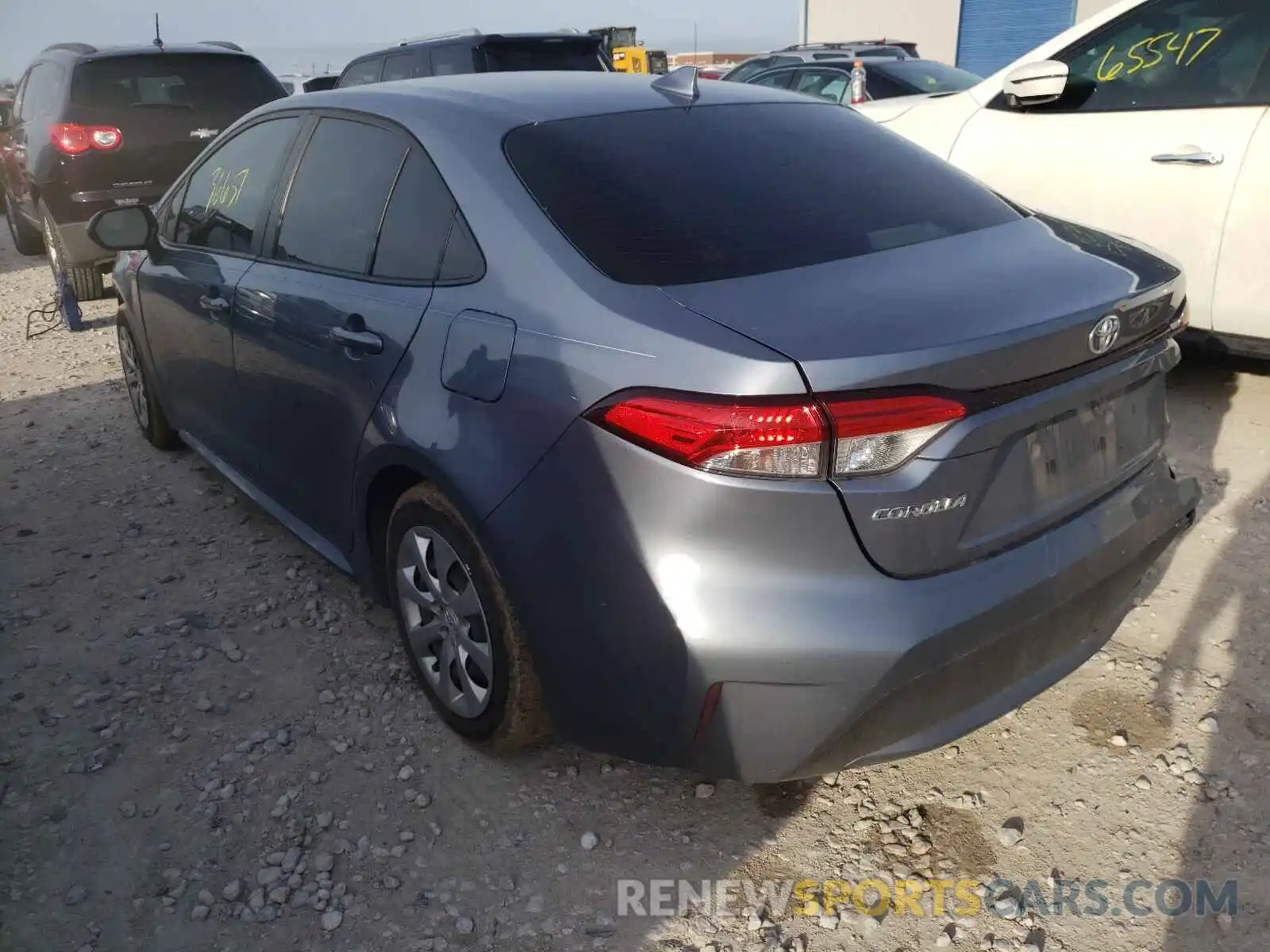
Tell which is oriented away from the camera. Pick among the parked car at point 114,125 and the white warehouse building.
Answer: the parked car

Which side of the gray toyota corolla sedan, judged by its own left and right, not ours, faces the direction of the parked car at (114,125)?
front

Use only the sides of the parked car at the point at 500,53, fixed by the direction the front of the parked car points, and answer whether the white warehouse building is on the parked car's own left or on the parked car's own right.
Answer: on the parked car's own right

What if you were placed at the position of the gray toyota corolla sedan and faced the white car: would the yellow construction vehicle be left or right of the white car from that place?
left

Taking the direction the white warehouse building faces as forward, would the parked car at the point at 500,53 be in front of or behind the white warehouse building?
in front

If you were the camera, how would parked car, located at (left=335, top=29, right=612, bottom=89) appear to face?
facing away from the viewer and to the left of the viewer

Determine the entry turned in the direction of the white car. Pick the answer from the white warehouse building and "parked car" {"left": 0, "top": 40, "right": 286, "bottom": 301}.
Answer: the white warehouse building

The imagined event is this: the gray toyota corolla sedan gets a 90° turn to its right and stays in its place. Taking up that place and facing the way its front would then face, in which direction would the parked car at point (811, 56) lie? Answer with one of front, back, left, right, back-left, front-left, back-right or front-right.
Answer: front-left

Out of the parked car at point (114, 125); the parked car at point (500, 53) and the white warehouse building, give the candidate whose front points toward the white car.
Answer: the white warehouse building

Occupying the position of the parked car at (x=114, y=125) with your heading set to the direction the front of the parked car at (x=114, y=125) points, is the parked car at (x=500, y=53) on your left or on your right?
on your right

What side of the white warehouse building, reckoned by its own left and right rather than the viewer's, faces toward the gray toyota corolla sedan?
front

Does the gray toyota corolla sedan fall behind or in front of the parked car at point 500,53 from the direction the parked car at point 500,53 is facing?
behind

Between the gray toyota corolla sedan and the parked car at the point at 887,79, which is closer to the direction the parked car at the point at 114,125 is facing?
the parked car

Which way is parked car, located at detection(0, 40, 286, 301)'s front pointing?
away from the camera

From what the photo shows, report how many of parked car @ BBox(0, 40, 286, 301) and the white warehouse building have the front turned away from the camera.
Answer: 1
